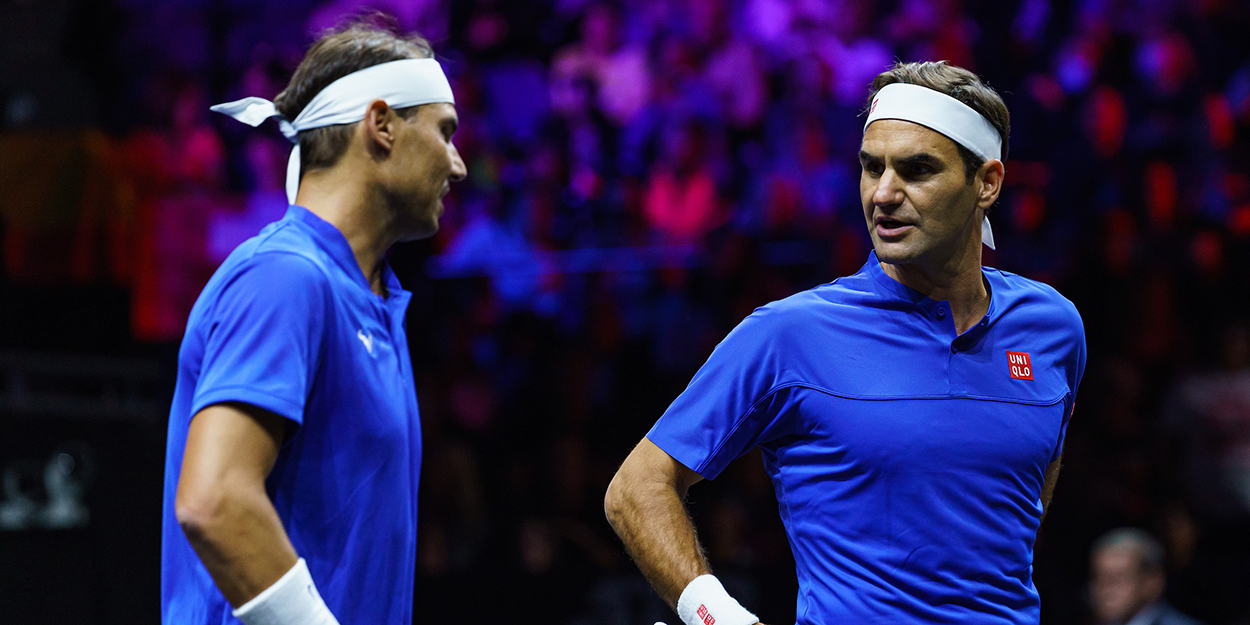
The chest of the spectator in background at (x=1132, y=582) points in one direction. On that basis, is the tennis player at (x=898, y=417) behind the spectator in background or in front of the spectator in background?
in front

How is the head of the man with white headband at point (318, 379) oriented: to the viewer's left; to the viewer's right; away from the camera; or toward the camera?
to the viewer's right

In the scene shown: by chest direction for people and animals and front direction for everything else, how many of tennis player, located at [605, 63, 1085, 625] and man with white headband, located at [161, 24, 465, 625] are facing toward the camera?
1

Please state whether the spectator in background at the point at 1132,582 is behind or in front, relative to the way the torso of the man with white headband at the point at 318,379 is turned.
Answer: in front

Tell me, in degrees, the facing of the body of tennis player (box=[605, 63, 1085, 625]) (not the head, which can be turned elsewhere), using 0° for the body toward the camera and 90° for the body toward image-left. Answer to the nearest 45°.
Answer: approximately 0°

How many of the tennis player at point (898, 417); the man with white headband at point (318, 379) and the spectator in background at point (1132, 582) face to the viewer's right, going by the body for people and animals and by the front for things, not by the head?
1

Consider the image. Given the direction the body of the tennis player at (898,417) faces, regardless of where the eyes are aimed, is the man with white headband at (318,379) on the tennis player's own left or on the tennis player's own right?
on the tennis player's own right

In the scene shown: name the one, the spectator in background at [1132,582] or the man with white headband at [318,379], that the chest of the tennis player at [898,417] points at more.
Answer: the man with white headband

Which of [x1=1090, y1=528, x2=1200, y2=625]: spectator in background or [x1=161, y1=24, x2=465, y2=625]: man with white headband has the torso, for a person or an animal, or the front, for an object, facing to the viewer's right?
the man with white headband

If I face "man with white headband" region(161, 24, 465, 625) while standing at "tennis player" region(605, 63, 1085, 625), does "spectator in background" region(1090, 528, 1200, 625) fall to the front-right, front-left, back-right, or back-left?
back-right

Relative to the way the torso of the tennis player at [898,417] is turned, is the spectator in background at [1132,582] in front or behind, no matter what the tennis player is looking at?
behind

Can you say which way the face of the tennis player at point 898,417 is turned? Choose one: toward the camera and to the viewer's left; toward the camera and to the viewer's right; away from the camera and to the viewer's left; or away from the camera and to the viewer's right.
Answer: toward the camera and to the viewer's left

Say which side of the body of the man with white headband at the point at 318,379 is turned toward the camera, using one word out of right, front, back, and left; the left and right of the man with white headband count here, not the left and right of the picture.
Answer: right
